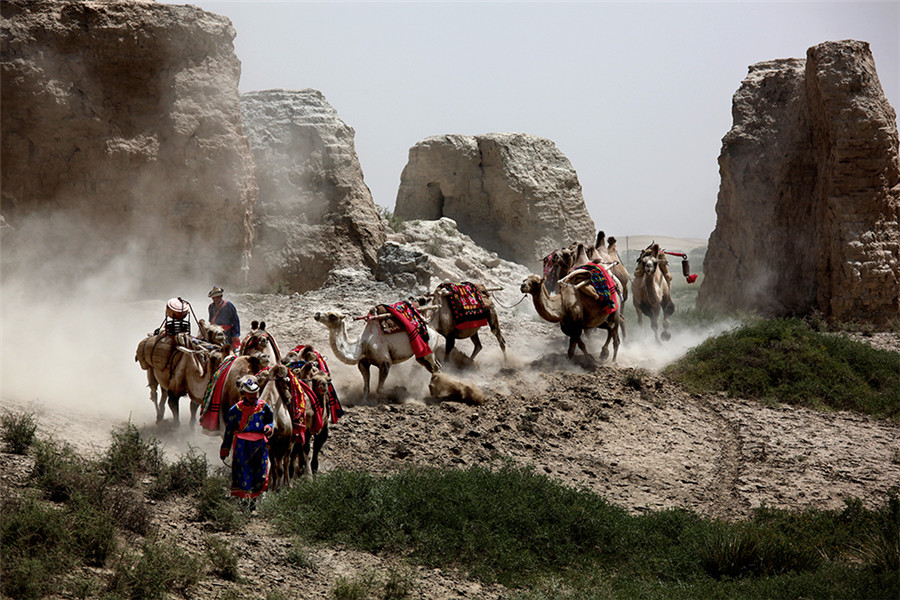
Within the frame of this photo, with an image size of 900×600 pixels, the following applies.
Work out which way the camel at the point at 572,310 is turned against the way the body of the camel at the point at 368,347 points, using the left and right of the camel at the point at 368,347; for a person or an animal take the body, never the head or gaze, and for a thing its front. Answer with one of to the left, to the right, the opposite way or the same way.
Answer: the same way

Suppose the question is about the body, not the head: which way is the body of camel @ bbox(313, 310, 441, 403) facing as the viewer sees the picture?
to the viewer's left

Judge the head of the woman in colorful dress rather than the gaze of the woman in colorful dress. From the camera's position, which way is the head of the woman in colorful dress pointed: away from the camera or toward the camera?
toward the camera

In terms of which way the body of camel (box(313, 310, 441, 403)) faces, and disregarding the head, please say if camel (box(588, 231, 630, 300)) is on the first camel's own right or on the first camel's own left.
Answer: on the first camel's own right

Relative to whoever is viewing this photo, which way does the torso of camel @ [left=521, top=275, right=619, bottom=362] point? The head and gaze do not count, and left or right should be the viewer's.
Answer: facing to the left of the viewer

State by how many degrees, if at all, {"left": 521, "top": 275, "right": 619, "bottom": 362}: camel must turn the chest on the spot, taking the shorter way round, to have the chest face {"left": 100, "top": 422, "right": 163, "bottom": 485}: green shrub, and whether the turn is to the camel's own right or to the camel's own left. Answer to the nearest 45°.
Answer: approximately 45° to the camel's own left

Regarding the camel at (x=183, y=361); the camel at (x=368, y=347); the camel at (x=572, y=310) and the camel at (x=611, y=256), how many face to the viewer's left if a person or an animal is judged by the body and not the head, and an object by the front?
3

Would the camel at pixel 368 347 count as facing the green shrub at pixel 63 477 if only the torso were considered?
no

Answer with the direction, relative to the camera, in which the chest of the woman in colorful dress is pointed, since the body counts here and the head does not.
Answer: toward the camera

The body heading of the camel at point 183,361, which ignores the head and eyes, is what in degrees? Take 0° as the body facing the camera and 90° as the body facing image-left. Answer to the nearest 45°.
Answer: approximately 315°

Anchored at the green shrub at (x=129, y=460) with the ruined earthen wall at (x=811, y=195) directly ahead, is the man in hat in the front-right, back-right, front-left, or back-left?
front-left

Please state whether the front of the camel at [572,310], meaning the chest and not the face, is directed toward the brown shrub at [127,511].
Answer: no
